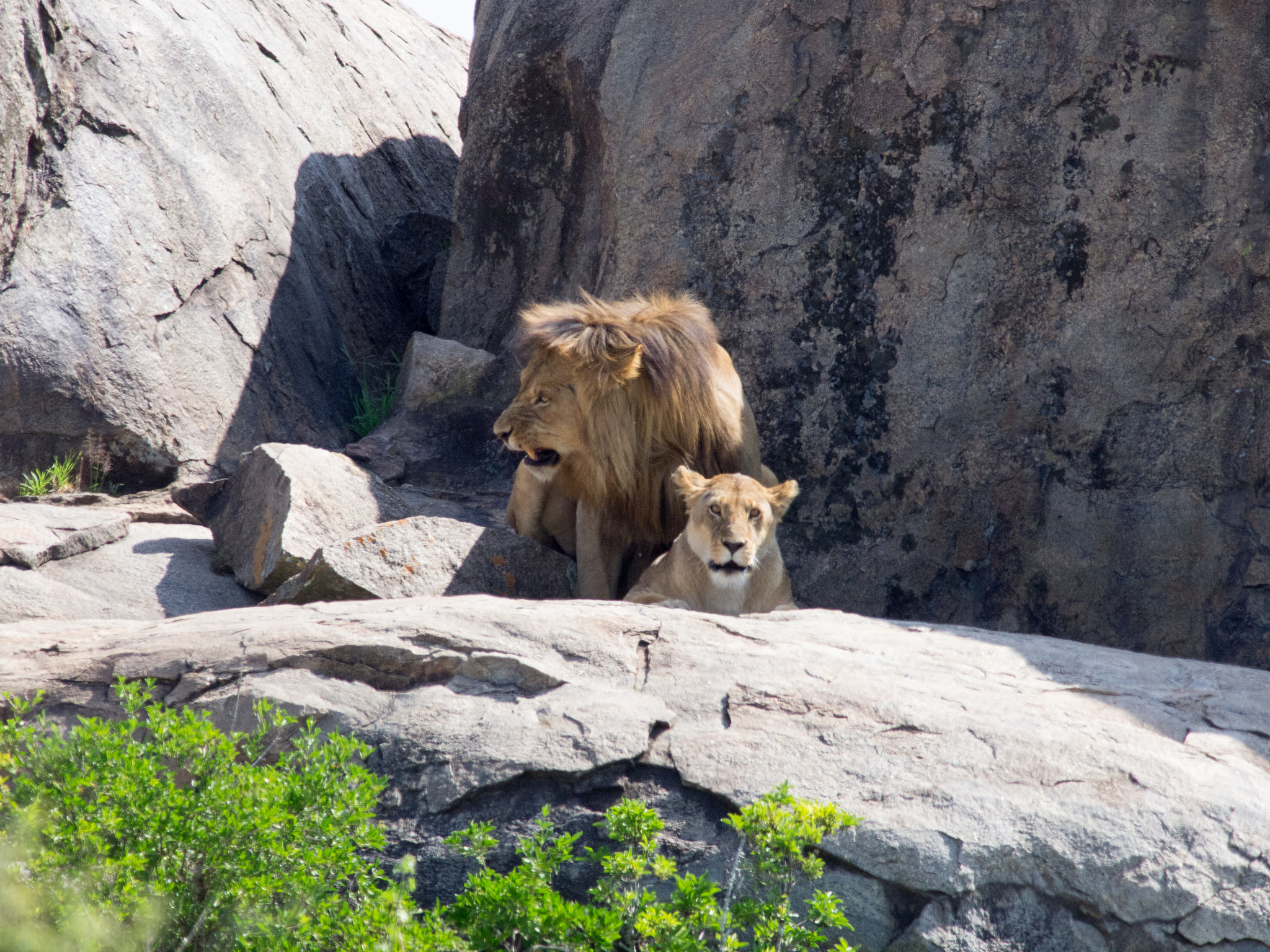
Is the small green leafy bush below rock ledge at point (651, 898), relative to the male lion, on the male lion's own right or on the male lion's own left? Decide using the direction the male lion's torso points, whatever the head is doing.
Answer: on the male lion's own left

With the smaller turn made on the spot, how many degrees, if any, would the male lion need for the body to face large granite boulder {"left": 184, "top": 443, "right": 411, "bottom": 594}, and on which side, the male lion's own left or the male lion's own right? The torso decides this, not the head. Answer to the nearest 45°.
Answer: approximately 45° to the male lion's own right

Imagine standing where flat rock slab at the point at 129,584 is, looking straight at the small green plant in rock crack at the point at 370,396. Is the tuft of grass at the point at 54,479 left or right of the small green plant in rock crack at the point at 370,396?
left

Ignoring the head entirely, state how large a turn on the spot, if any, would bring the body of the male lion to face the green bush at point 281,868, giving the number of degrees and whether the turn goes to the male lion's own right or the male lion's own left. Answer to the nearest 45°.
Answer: approximately 45° to the male lion's own left

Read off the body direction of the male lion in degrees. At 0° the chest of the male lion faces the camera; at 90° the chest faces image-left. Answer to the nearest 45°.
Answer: approximately 45°
